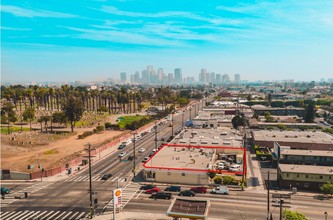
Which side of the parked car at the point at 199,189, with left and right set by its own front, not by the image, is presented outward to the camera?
left

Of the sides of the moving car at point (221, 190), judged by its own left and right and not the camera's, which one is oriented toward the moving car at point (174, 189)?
front

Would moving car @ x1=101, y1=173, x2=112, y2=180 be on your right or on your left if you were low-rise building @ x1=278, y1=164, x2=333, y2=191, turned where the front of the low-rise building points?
on your right

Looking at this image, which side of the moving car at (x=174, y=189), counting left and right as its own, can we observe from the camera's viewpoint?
left

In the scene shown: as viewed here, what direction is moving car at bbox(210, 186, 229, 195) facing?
to the viewer's left

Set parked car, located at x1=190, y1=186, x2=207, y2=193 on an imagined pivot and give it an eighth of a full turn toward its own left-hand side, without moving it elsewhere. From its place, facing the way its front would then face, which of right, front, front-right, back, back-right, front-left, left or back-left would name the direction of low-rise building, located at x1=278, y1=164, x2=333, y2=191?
back-left

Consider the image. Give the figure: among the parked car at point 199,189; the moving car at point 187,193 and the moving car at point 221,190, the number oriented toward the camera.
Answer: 0

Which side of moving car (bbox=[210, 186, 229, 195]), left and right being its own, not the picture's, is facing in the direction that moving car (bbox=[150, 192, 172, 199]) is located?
front

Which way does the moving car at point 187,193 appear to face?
to the viewer's left

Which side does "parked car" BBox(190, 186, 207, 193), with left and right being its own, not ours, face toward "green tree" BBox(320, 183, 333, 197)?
back
